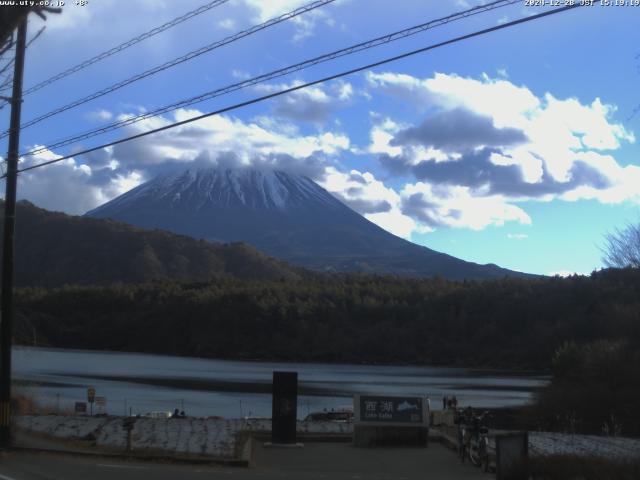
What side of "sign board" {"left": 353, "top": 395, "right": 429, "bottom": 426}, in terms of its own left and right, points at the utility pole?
right

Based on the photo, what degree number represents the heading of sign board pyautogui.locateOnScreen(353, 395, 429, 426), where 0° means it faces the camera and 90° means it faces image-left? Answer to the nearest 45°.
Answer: approximately 0°

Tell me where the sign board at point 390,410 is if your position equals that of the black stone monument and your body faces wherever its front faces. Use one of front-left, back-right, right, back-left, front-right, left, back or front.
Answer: left

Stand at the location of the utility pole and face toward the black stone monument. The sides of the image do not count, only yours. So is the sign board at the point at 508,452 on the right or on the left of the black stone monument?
right

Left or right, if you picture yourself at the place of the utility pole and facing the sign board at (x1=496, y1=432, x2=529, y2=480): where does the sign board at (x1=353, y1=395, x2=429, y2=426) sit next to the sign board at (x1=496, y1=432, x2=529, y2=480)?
left

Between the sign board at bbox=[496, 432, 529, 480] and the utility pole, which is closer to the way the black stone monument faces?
the sign board

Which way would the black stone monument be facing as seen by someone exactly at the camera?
facing the viewer

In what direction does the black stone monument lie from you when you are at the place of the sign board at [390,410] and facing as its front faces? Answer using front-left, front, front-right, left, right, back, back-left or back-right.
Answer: right

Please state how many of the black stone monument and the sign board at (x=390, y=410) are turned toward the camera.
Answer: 2
